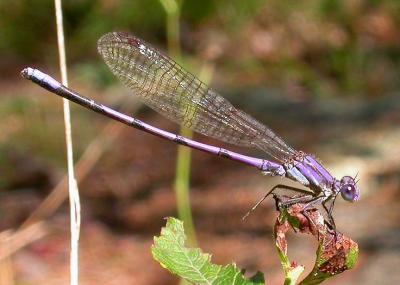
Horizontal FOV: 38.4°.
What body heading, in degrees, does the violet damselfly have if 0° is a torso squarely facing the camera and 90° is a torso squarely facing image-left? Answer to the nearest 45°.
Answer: approximately 270°
